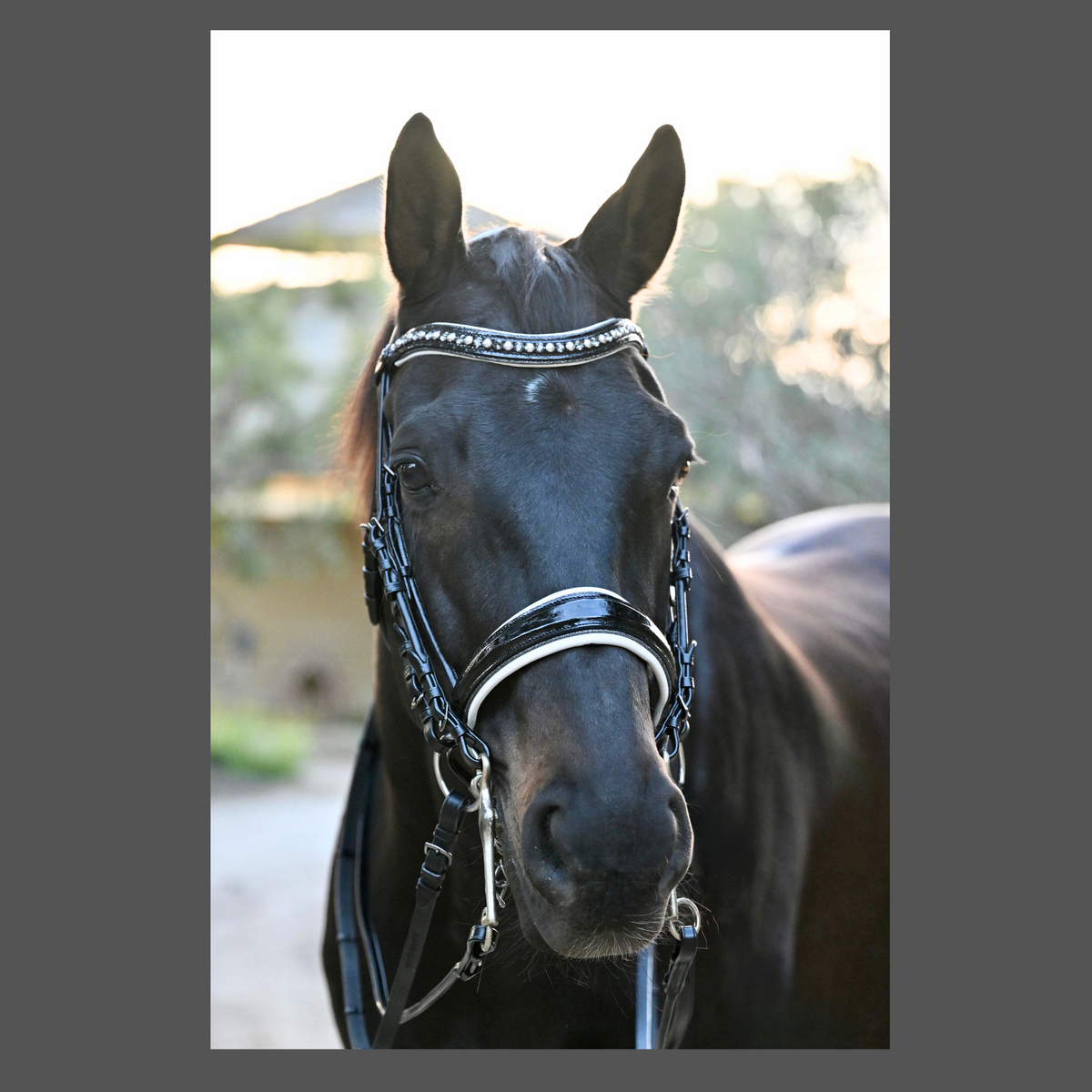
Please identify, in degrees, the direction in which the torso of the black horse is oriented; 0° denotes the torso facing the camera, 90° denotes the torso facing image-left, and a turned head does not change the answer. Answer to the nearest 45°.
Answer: approximately 45°

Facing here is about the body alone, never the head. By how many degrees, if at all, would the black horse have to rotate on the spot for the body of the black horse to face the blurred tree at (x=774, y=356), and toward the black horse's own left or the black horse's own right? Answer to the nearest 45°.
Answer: approximately 135° to the black horse's own right

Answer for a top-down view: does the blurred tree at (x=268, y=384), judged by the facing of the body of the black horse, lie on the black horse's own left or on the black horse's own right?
on the black horse's own right

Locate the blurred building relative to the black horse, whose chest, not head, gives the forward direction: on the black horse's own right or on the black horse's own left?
on the black horse's own right
